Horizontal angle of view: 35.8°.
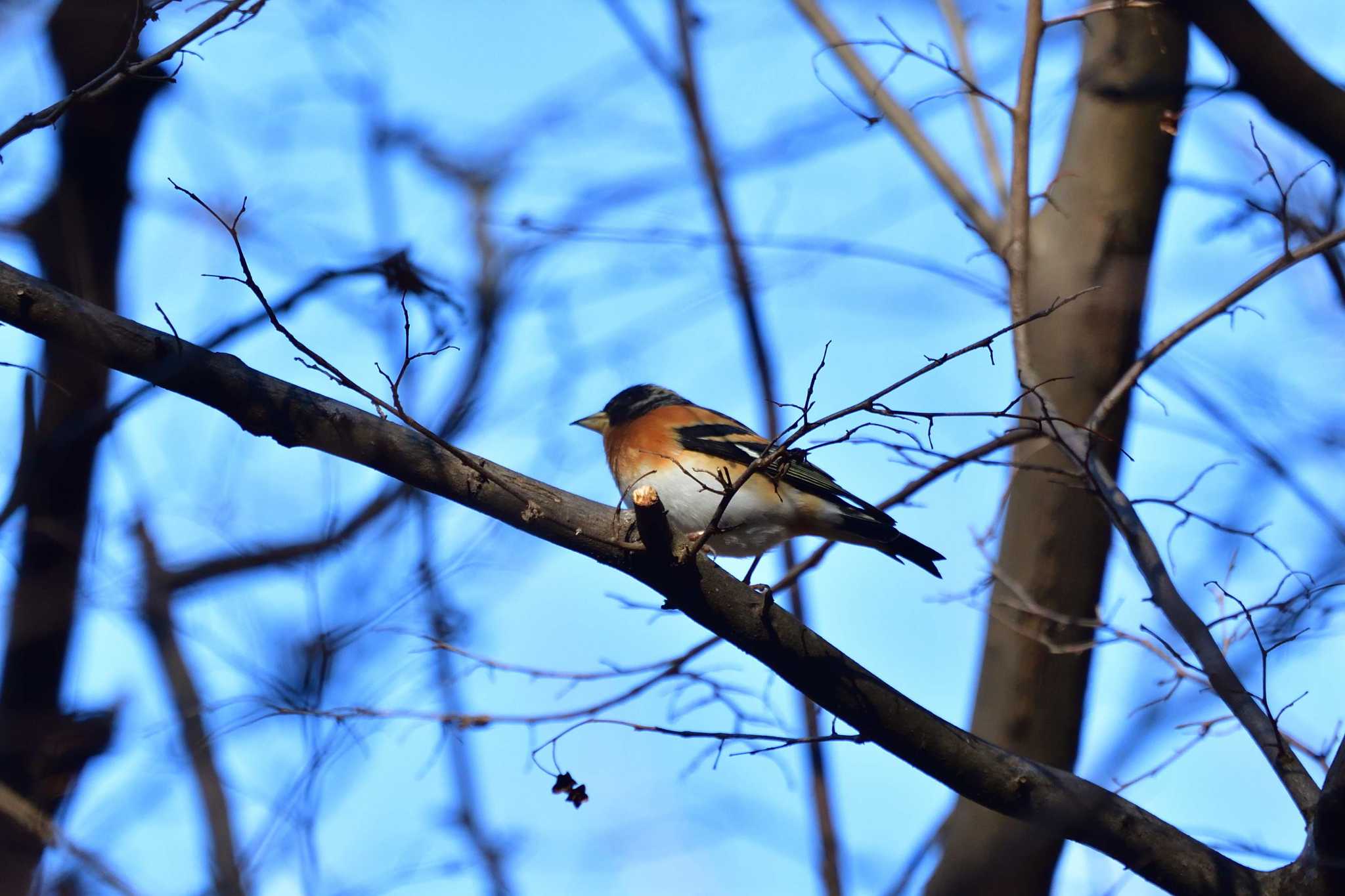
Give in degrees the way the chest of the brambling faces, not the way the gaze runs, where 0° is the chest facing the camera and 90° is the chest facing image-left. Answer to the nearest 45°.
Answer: approximately 90°
